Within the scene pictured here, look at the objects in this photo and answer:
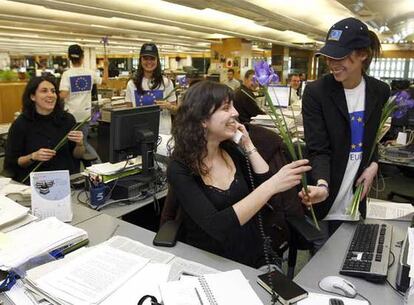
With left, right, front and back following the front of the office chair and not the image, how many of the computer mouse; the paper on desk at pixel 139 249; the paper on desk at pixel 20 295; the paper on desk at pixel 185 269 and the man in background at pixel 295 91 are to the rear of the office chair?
1

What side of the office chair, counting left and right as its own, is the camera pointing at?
front

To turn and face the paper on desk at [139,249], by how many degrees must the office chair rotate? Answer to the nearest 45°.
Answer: approximately 45° to its right

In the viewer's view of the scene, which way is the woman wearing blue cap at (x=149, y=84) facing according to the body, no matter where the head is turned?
toward the camera

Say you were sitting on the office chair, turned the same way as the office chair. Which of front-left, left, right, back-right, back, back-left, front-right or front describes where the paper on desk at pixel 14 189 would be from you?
right

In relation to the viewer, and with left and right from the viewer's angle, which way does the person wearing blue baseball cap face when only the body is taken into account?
facing the viewer

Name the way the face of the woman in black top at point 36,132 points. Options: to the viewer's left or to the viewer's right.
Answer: to the viewer's right
